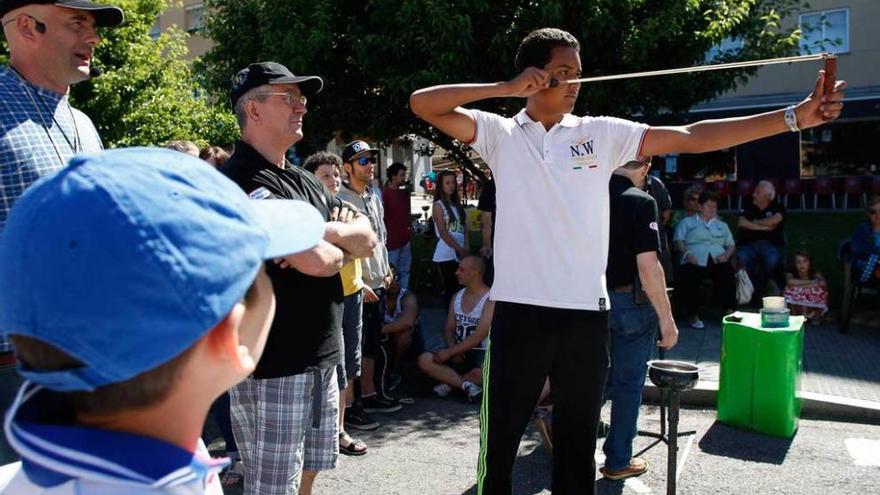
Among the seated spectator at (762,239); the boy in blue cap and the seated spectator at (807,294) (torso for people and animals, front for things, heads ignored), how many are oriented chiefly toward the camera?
2

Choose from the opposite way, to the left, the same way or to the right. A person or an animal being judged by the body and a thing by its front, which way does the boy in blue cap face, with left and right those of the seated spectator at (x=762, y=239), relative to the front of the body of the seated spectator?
the opposite way

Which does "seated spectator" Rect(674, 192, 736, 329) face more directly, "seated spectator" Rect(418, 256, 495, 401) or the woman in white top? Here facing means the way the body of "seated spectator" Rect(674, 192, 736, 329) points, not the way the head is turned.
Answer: the seated spectator

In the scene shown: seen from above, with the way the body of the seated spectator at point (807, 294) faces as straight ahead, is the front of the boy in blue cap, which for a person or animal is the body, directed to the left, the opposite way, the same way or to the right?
the opposite way

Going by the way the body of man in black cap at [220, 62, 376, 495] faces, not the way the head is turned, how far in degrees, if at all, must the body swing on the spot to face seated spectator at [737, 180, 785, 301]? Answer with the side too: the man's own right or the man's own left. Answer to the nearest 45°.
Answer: approximately 90° to the man's own left

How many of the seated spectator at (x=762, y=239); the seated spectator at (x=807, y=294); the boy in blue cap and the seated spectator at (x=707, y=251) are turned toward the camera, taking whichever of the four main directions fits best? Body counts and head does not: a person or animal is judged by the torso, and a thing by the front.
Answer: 3

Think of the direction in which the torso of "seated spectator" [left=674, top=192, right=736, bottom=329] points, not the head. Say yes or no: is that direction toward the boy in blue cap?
yes

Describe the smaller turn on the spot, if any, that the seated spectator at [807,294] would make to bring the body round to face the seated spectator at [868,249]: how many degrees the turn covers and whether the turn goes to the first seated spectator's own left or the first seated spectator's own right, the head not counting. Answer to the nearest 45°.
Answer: approximately 90° to the first seated spectator's own left

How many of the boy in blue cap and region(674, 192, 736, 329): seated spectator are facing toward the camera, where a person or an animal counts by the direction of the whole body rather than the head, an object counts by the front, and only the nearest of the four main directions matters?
1

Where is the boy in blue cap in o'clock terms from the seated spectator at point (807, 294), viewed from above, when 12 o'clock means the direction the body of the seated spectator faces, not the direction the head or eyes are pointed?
The boy in blue cap is roughly at 12 o'clock from the seated spectator.

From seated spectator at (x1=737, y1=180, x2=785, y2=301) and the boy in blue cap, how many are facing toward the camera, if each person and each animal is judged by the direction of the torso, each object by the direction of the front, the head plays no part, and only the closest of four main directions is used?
1

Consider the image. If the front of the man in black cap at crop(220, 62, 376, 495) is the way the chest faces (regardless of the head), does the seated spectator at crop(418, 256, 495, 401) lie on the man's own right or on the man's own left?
on the man's own left

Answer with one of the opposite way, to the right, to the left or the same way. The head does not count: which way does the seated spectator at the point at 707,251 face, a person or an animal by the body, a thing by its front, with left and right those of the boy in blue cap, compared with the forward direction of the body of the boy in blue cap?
the opposite way
